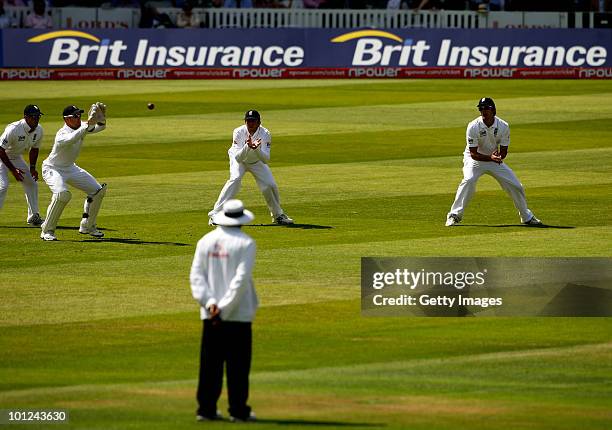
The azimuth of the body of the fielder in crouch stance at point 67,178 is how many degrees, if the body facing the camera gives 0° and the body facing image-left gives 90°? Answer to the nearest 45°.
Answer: approximately 315°

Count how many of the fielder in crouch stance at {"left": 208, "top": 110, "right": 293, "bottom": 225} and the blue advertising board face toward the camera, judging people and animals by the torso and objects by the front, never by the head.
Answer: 2

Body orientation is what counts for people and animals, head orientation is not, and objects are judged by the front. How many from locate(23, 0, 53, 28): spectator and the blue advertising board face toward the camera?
2

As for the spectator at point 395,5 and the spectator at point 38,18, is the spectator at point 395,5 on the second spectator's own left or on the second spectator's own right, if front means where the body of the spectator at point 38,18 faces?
on the second spectator's own left

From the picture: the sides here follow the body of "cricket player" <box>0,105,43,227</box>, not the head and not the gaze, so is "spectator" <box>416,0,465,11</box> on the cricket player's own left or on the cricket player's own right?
on the cricket player's own left

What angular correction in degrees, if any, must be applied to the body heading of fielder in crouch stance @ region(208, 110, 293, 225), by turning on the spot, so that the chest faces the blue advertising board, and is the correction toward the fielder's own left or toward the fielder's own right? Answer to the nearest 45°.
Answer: approximately 180°

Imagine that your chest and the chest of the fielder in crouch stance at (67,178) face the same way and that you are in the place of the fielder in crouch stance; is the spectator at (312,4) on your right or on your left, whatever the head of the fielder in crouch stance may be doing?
on your left

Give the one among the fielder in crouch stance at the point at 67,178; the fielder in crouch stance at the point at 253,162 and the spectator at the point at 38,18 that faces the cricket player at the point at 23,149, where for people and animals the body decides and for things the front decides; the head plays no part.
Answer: the spectator

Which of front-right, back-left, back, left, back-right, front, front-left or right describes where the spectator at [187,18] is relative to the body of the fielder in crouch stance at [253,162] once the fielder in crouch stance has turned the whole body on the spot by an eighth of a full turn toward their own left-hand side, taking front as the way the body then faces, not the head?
back-left

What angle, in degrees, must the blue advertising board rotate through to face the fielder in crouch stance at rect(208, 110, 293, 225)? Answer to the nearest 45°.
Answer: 0° — it already faces them

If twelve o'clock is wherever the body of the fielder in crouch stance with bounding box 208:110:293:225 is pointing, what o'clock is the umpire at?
The umpire is roughly at 12 o'clock from the fielder in crouch stance.
